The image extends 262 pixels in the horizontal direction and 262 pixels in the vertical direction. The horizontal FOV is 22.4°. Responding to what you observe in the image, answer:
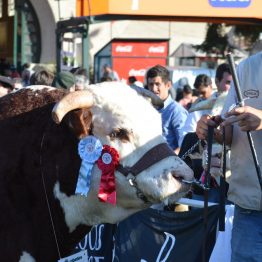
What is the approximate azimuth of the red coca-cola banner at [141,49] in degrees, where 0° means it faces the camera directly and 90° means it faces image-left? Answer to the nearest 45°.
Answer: approximately 0°

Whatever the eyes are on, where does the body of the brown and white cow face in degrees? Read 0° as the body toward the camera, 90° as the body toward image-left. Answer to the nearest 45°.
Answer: approximately 270°

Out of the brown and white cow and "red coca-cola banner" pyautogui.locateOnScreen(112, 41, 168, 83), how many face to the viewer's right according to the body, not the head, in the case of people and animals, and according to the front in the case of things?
1

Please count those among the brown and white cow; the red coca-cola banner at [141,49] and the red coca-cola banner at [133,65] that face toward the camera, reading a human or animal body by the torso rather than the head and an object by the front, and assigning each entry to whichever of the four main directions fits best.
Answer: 2

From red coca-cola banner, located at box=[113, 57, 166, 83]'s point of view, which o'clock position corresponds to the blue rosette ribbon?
The blue rosette ribbon is roughly at 12 o'clock from the red coca-cola banner.

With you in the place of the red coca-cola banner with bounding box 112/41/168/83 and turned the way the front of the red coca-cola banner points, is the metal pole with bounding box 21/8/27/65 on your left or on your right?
on your right

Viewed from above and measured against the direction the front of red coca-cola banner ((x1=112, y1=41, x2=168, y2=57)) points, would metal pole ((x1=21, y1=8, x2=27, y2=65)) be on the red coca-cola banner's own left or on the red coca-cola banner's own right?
on the red coca-cola banner's own right

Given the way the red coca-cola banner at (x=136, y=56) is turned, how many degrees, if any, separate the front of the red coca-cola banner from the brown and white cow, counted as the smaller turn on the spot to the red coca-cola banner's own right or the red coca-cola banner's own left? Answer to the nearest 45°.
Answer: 0° — it already faces it

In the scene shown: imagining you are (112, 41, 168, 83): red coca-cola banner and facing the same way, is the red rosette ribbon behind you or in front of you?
in front

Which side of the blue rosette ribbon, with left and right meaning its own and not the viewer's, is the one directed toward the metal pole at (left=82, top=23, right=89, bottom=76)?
back
